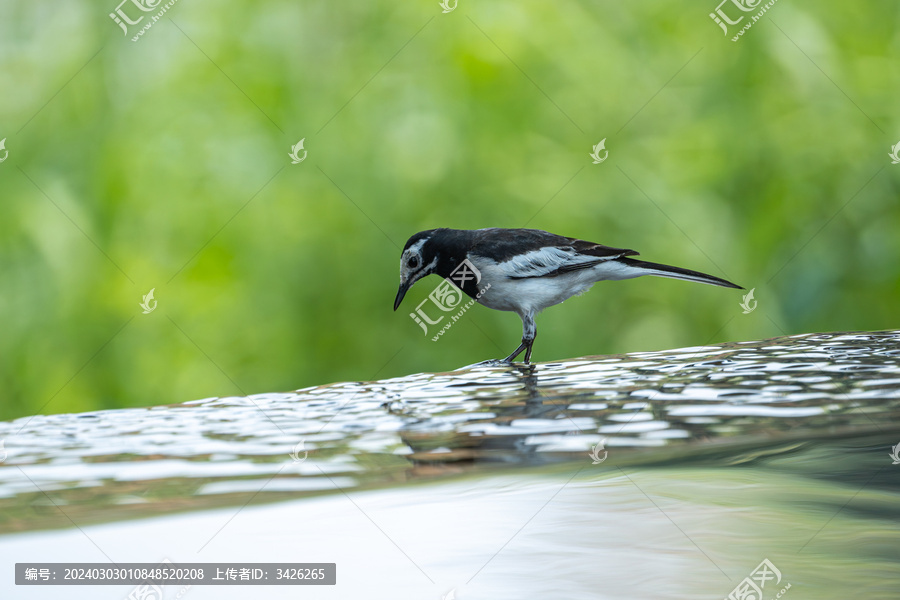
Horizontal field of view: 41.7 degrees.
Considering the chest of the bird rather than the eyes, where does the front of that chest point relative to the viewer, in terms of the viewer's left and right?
facing to the left of the viewer
